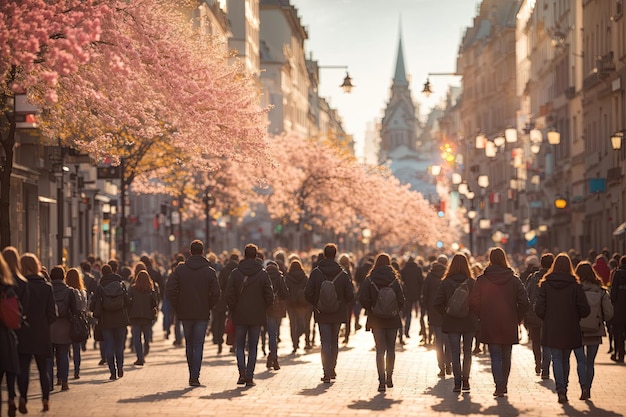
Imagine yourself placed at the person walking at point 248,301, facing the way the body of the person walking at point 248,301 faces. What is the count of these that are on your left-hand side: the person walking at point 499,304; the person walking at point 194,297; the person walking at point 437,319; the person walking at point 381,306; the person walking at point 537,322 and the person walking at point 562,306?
1

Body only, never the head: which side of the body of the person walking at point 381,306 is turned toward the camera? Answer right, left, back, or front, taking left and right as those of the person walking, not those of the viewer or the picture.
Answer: back

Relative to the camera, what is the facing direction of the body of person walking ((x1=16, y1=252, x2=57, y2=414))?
away from the camera

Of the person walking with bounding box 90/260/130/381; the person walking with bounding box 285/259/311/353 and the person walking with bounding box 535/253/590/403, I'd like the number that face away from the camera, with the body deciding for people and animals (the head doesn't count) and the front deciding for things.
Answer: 3

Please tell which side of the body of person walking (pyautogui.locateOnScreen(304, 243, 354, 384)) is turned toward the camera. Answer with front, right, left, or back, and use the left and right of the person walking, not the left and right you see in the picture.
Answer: back

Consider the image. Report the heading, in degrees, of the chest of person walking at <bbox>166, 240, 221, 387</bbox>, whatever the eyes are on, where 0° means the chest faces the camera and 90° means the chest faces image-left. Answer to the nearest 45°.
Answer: approximately 180°

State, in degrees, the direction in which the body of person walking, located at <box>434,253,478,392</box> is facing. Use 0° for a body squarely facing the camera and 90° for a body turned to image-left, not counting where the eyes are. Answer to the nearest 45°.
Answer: approximately 180°

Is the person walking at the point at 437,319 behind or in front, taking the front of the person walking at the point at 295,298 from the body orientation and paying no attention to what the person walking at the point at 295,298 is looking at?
behind

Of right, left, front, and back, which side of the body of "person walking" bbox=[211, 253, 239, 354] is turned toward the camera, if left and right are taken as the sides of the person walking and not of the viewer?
back

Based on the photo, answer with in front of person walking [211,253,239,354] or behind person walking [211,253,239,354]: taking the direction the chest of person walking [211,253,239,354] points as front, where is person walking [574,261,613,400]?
behind

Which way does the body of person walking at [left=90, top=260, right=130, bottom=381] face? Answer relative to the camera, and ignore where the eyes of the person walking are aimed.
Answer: away from the camera

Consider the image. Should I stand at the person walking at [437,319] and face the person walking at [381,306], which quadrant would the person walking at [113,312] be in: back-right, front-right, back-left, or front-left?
front-right

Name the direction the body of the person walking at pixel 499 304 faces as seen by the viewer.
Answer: away from the camera
